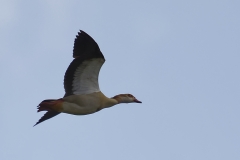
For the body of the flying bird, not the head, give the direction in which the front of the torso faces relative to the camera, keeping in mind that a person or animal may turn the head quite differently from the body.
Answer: to the viewer's right
